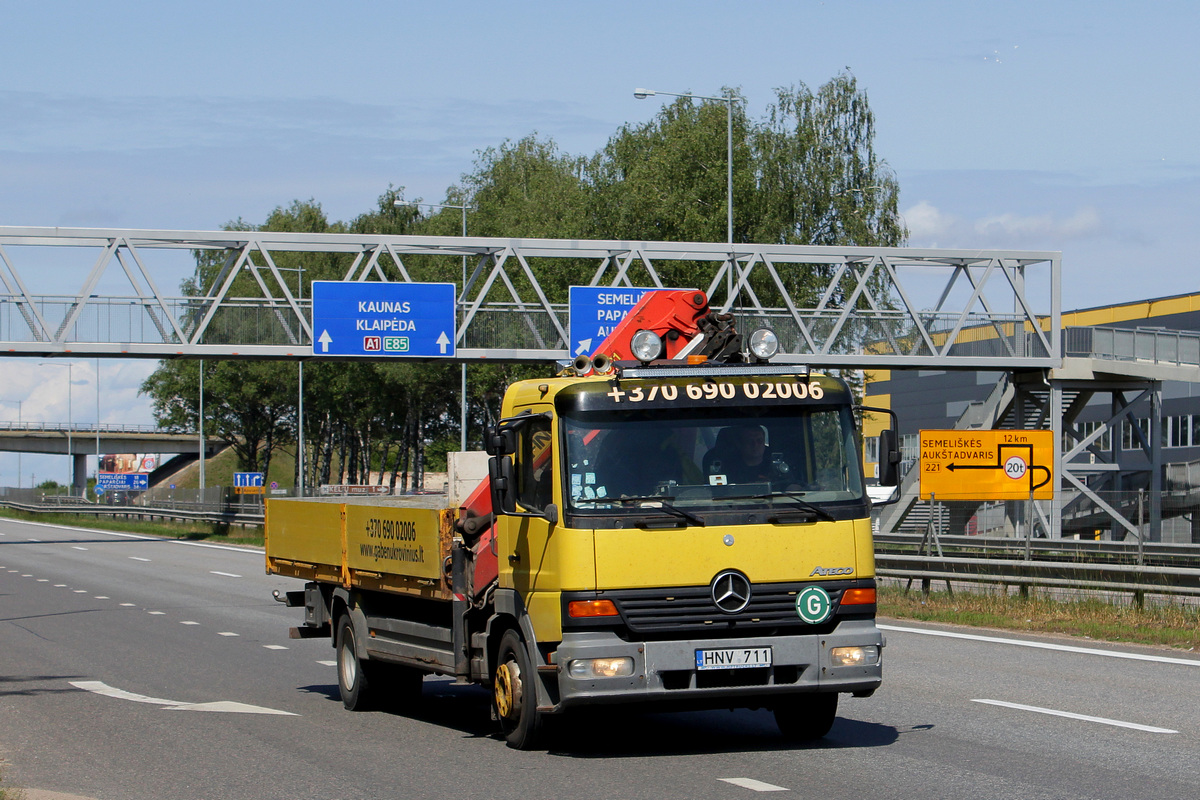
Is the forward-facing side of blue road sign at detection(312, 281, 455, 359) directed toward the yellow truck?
yes

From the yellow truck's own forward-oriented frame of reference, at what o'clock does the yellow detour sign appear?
The yellow detour sign is roughly at 8 o'clock from the yellow truck.

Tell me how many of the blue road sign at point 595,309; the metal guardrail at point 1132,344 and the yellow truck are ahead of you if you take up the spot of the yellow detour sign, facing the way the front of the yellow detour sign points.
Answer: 1

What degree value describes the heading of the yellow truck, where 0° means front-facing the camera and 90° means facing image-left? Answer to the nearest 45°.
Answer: approximately 315°

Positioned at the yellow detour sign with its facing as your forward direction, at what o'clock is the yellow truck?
The yellow truck is roughly at 12 o'clock from the yellow detour sign.

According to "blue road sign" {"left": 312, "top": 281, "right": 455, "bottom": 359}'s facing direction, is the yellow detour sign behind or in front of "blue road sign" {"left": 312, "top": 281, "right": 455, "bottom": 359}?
in front

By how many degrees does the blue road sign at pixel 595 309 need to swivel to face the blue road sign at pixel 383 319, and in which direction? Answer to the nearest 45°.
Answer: approximately 90° to its right

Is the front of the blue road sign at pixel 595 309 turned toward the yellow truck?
yes

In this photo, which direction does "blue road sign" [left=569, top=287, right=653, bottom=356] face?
toward the camera

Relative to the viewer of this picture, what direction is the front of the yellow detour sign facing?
facing the viewer
